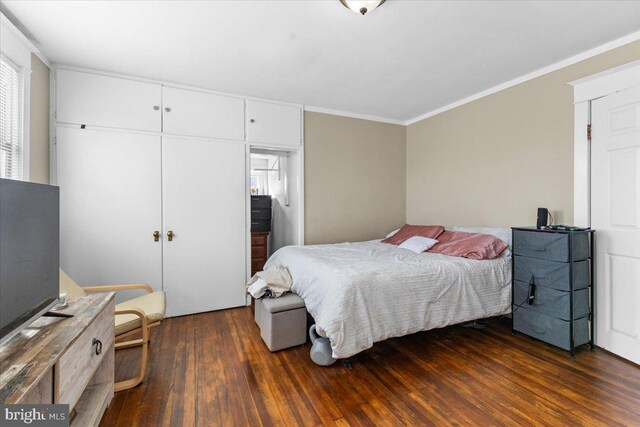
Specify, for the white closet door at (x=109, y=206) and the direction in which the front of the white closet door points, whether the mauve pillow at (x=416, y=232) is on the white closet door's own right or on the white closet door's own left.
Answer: on the white closet door's own left

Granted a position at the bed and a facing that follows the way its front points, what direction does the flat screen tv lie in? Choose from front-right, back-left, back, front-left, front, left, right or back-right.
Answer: front

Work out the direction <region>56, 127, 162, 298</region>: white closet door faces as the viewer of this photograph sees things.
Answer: facing the viewer

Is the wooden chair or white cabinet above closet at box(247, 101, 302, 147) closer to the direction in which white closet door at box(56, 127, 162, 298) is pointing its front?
the wooden chair

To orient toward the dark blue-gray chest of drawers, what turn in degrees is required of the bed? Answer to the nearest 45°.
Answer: approximately 135° to its left

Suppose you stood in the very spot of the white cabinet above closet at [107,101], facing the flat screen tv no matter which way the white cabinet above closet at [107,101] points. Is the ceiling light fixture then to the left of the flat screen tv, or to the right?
left

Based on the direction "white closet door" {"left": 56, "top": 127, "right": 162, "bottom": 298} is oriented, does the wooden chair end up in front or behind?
in front

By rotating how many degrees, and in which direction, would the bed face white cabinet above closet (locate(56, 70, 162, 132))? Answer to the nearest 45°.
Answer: approximately 45° to its right

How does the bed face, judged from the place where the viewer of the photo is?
facing the viewer and to the left of the viewer

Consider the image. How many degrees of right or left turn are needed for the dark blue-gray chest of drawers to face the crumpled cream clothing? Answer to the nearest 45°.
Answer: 0° — it already faces it

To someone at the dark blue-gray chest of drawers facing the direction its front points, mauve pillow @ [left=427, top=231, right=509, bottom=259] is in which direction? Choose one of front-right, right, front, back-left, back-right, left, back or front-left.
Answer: front-right

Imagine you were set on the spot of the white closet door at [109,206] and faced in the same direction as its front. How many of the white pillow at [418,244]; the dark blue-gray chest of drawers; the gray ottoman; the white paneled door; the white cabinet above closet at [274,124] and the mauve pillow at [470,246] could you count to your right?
0

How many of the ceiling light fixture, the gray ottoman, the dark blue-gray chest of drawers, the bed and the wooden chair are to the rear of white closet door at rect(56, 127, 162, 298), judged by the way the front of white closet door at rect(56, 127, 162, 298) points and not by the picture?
0

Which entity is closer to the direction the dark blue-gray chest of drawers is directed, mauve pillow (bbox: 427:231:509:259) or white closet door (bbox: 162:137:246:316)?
the white closet door

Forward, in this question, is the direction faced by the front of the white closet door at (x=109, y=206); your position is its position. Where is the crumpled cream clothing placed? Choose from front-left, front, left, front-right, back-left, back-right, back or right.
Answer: front-left

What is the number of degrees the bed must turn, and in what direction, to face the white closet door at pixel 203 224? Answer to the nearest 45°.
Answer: approximately 45° to its right

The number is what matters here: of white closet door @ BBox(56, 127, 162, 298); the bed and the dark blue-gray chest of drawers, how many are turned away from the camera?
0
